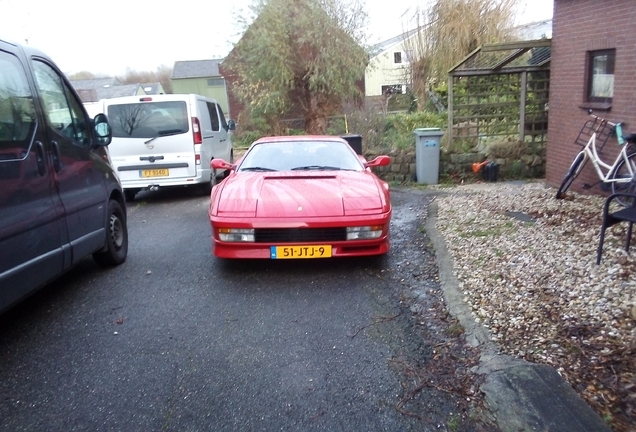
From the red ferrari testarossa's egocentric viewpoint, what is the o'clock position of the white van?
The white van is roughly at 5 o'clock from the red ferrari testarossa.

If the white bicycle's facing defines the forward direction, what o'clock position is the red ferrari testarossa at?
The red ferrari testarossa is roughly at 10 o'clock from the white bicycle.

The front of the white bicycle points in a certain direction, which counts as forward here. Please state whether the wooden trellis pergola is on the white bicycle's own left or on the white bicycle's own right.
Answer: on the white bicycle's own right

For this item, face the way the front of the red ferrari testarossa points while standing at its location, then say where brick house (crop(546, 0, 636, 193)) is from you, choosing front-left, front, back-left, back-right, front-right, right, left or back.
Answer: back-left

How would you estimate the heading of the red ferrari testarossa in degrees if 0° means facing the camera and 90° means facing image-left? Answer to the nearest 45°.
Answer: approximately 0°

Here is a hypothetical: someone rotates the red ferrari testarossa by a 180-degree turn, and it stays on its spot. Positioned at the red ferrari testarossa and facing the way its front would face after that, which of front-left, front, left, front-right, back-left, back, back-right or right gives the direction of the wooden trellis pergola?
front-right

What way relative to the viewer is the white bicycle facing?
to the viewer's left

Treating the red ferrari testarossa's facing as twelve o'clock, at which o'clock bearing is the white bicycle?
The white bicycle is roughly at 8 o'clock from the red ferrari testarossa.

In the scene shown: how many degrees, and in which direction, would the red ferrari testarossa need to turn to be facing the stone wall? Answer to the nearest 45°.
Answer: approximately 135° to its left

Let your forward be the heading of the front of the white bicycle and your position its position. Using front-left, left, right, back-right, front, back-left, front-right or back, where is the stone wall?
front-right
